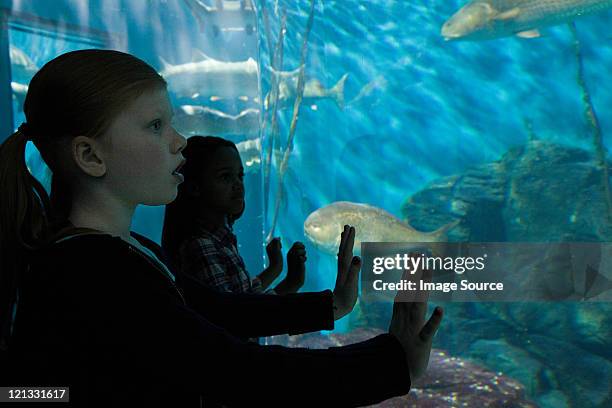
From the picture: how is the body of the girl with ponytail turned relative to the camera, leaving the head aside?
to the viewer's right

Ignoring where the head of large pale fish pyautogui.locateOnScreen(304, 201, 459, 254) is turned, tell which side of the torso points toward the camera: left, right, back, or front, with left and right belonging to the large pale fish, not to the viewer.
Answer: left

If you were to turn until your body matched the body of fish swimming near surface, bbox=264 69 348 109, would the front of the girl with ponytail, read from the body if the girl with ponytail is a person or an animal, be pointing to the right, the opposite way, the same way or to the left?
the opposite way

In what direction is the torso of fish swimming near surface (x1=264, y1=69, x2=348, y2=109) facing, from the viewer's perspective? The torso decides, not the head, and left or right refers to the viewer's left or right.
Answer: facing to the left of the viewer

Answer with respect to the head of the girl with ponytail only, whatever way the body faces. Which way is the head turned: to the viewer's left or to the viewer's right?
to the viewer's right

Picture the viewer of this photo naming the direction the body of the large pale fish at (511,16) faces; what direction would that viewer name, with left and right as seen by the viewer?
facing to the left of the viewer
